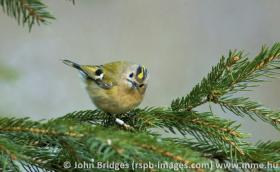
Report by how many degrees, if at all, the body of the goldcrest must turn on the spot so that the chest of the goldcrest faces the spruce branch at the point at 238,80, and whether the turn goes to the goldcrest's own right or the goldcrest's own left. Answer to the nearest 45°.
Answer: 0° — it already faces it

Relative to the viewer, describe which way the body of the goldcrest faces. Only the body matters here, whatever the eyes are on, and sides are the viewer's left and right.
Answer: facing the viewer and to the right of the viewer
